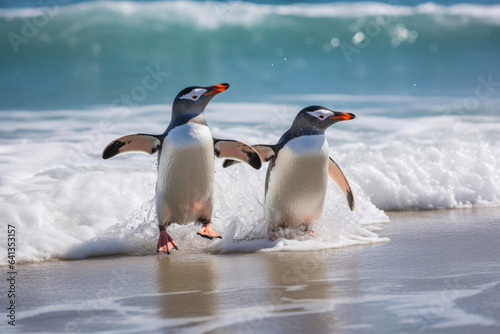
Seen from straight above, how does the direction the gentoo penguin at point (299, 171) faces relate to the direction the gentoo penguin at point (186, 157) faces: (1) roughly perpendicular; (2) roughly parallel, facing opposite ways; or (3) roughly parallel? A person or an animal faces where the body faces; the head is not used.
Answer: roughly parallel

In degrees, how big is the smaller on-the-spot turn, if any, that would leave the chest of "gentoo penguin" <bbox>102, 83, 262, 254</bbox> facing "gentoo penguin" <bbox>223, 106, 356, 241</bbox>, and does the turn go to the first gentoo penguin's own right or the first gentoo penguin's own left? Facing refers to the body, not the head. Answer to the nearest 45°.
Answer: approximately 45° to the first gentoo penguin's own left

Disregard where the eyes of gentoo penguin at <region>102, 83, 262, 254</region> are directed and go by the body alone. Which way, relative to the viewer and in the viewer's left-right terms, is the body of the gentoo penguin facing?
facing the viewer and to the right of the viewer

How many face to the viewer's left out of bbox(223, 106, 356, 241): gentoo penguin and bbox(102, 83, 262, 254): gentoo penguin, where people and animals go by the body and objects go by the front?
0

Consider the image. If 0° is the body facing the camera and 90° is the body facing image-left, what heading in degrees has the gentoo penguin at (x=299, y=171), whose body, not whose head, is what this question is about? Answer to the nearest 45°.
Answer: approximately 315°

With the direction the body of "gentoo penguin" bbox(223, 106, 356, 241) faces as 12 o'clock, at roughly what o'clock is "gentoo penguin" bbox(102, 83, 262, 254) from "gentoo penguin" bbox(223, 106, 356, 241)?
"gentoo penguin" bbox(102, 83, 262, 254) is roughly at 4 o'clock from "gentoo penguin" bbox(223, 106, 356, 241).
